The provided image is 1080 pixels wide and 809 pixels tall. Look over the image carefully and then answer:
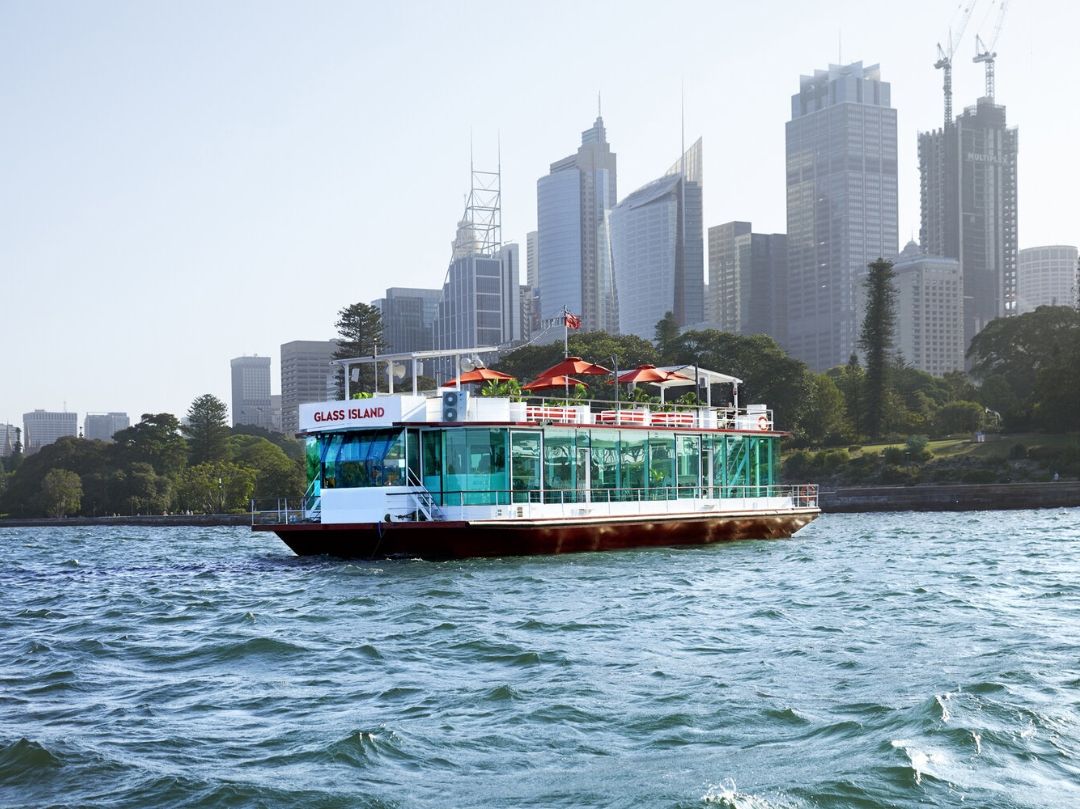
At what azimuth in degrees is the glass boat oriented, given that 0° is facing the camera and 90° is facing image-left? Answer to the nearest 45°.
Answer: approximately 45°
